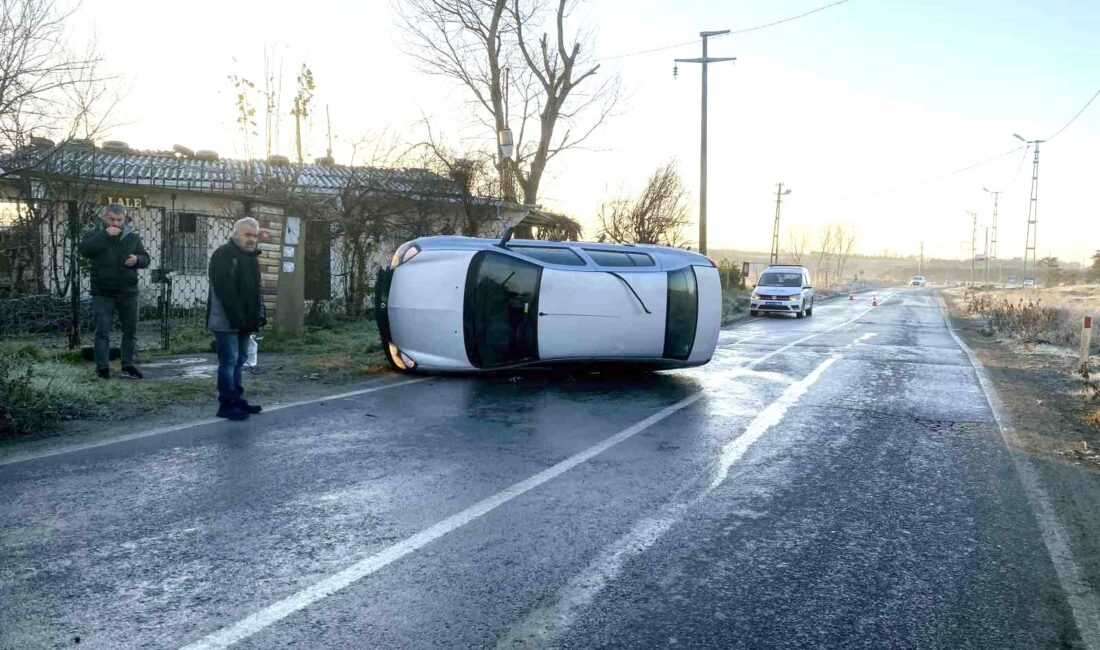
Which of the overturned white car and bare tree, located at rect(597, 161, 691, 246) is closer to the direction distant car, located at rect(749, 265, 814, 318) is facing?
the overturned white car

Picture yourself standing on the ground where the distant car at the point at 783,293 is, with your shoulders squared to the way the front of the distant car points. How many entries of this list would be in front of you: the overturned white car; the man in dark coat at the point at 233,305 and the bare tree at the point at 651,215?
2

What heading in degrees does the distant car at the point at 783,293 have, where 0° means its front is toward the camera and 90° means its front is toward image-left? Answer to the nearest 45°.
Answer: approximately 0°

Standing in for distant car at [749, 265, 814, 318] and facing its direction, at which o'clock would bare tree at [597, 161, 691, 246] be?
The bare tree is roughly at 4 o'clock from the distant car.

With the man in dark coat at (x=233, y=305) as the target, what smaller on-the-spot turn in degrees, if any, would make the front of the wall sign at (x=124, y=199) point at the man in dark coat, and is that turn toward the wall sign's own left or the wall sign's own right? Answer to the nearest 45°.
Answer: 0° — it already faces them

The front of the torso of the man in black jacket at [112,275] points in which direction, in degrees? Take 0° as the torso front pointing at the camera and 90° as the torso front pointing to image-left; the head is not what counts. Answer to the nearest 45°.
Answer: approximately 0°

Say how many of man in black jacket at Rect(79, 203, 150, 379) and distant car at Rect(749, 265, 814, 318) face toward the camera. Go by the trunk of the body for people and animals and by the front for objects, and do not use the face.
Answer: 2

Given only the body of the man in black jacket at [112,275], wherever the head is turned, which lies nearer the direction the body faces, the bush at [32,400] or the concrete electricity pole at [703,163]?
the bush

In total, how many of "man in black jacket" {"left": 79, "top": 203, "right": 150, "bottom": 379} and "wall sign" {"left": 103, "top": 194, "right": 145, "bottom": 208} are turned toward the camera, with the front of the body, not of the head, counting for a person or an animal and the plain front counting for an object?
2

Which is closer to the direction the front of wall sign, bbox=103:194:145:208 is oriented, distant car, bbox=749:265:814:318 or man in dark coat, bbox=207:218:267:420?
the man in dark coat

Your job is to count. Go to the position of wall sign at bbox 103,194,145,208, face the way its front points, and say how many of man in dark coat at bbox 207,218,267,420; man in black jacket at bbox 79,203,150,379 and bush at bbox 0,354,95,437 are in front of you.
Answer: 3
